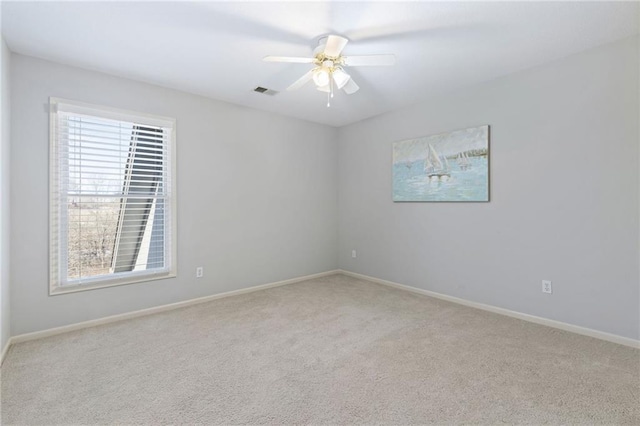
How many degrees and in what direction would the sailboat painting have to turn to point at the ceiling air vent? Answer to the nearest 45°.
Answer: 0° — it already faces it

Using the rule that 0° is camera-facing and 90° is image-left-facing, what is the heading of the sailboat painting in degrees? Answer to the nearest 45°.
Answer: approximately 45°

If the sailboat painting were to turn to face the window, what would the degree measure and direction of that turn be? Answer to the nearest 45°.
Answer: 0° — it already faces it
